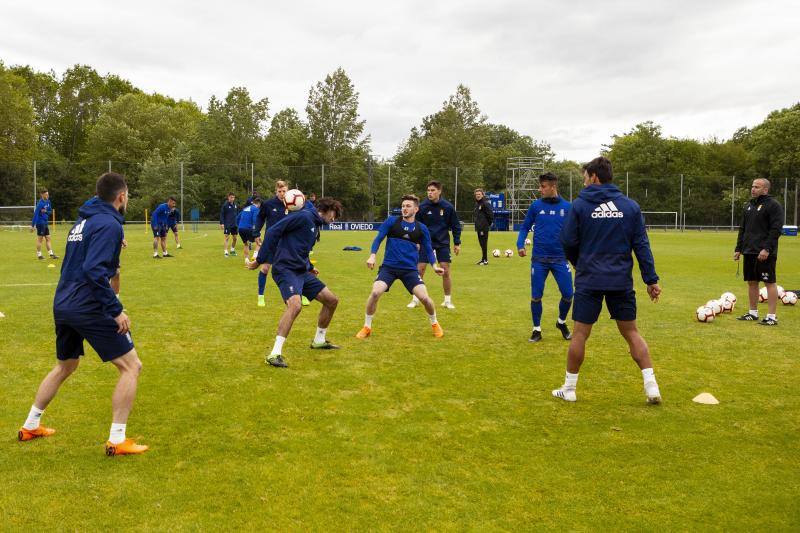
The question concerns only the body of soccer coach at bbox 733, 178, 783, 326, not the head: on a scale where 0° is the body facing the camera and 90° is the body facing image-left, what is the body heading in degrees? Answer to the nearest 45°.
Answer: approximately 45°

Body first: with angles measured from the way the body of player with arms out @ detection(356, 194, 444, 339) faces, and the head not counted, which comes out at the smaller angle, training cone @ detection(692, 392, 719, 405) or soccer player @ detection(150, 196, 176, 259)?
the training cone

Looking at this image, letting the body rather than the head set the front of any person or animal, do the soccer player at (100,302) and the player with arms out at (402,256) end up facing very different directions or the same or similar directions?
very different directions

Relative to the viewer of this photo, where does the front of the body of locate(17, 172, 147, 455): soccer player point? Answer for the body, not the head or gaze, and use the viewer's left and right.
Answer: facing away from the viewer and to the right of the viewer

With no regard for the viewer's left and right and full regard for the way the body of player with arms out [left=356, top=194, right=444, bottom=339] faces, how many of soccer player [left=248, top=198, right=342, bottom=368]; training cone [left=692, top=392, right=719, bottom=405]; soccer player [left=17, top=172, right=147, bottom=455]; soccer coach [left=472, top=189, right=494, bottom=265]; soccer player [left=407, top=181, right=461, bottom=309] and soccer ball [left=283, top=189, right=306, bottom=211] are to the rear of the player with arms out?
2

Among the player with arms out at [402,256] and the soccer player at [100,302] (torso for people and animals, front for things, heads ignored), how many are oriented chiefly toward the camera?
1

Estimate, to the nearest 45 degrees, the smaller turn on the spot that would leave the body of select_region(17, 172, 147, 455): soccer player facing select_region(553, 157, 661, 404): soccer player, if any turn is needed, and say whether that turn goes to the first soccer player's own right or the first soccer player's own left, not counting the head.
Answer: approximately 45° to the first soccer player's own right

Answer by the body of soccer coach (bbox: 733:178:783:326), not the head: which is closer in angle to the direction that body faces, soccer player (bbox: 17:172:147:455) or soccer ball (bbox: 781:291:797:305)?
the soccer player

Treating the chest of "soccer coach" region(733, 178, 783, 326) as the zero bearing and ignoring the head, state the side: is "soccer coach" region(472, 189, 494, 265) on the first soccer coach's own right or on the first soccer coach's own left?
on the first soccer coach's own right
